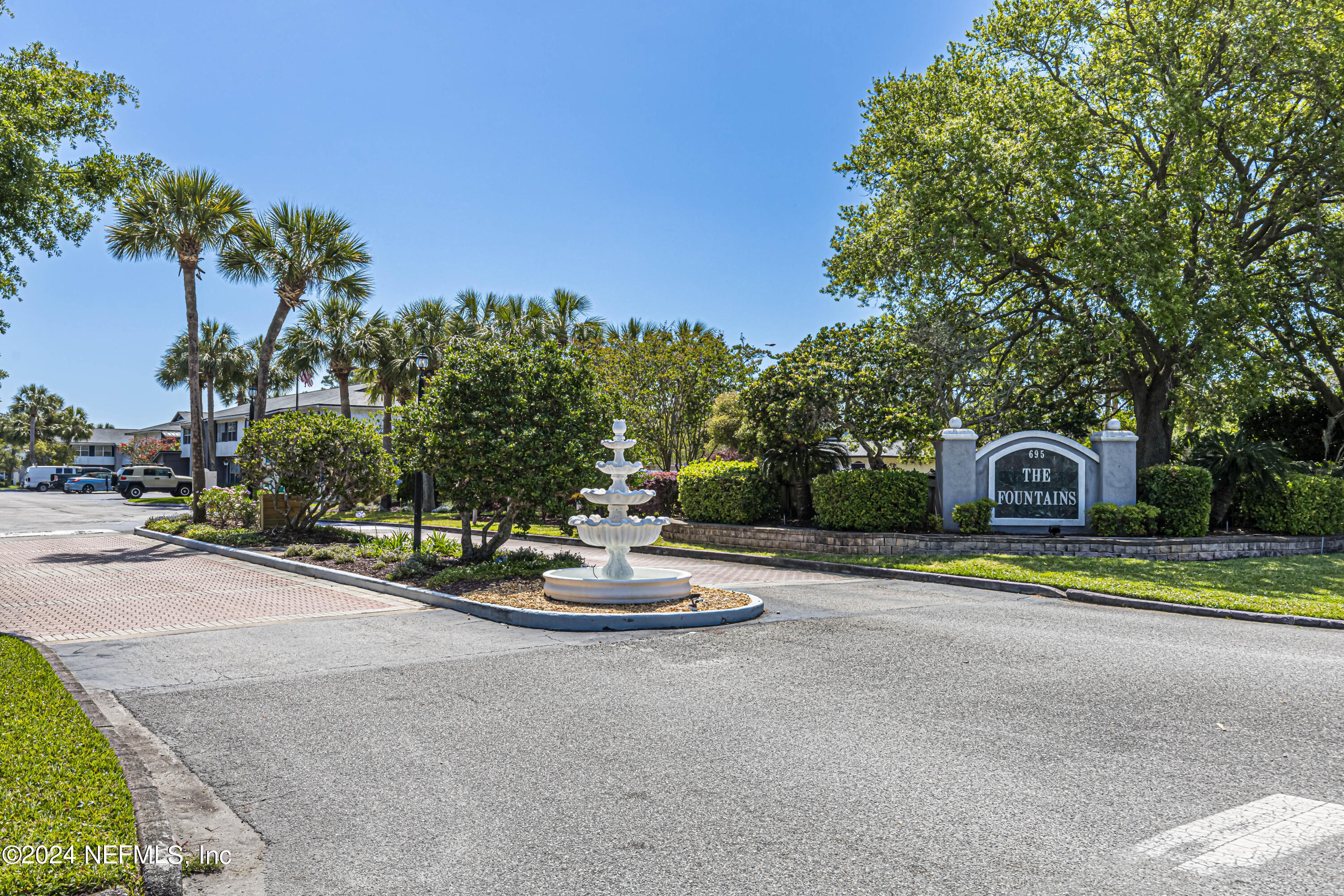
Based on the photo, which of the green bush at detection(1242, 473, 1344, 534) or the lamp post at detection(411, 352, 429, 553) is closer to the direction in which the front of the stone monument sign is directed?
the lamp post

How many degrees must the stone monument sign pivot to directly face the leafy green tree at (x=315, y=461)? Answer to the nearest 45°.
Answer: approximately 90° to its right

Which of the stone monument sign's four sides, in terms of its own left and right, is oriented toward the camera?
front

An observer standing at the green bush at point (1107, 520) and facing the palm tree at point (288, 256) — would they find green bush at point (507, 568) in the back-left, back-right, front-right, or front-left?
front-left

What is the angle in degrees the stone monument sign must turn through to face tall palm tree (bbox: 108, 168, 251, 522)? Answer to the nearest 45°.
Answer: approximately 90° to its right

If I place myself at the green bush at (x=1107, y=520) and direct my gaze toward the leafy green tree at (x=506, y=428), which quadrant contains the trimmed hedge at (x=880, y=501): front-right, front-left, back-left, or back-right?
front-right

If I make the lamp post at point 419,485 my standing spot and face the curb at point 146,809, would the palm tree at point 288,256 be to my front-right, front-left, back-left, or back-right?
back-right

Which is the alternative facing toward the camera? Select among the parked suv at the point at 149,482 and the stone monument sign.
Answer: the stone monument sign

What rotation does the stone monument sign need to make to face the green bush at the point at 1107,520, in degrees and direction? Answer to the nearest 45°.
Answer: approximately 90° to its left

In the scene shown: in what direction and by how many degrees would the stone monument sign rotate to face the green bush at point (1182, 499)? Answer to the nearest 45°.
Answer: approximately 90° to its left
